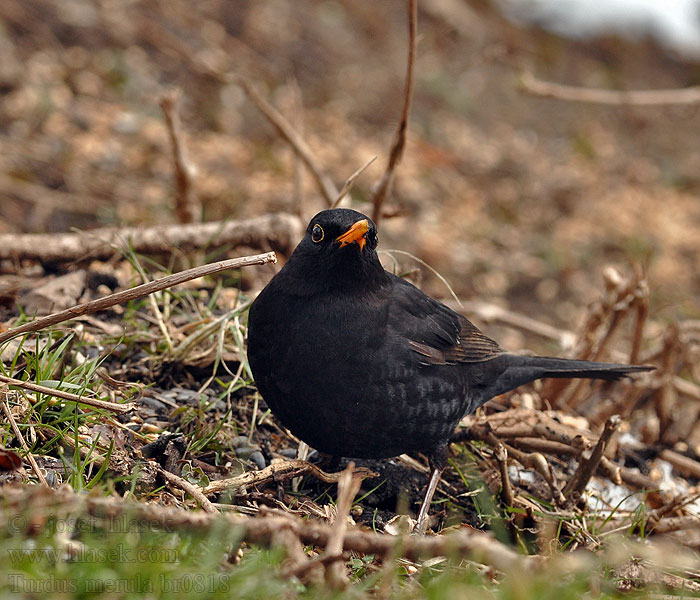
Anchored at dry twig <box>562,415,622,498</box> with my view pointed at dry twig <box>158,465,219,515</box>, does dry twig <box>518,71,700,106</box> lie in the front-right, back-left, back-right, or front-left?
back-right

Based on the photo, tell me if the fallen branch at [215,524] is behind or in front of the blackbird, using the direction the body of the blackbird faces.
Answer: in front

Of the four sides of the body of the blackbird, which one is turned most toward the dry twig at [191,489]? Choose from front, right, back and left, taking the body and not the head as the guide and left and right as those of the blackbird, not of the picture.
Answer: front

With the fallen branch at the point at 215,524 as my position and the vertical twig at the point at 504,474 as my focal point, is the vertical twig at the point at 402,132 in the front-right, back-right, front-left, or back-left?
front-left

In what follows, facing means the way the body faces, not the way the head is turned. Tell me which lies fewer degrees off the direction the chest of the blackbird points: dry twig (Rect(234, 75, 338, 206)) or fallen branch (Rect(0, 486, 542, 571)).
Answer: the fallen branch

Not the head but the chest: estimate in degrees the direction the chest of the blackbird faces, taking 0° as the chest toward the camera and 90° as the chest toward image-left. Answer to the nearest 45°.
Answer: approximately 45°

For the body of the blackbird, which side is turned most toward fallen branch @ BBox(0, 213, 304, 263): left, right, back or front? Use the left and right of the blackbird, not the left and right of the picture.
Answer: right

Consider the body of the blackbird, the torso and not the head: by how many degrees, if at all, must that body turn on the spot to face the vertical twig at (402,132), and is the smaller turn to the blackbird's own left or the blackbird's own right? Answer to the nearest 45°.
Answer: approximately 135° to the blackbird's own right

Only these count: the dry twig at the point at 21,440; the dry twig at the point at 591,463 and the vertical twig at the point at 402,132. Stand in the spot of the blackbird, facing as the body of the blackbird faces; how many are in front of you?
1

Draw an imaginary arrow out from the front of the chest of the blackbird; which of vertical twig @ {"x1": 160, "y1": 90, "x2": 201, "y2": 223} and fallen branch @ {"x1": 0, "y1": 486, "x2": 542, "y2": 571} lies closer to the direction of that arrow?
the fallen branch

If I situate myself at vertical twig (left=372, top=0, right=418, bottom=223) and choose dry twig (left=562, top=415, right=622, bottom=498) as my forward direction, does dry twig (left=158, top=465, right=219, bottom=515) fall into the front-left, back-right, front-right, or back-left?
front-right

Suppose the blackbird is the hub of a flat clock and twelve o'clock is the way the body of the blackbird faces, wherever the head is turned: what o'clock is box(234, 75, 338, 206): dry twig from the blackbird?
The dry twig is roughly at 4 o'clock from the blackbird.
